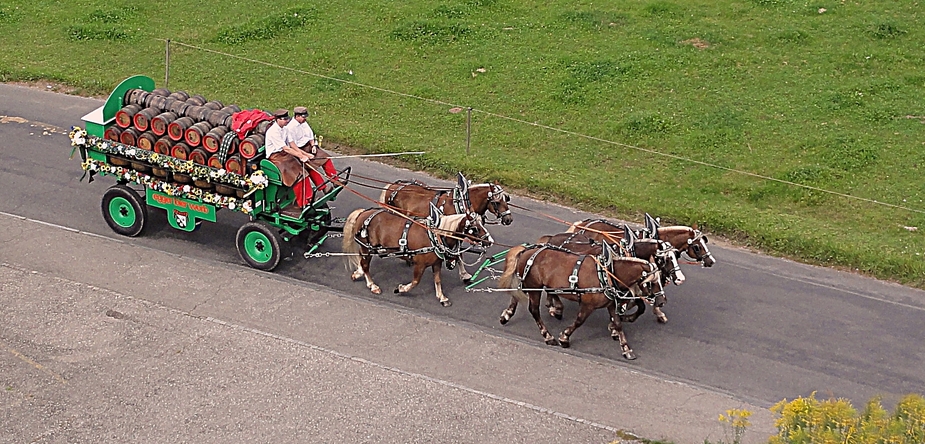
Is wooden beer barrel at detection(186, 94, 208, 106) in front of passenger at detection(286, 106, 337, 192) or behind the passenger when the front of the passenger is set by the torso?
behind

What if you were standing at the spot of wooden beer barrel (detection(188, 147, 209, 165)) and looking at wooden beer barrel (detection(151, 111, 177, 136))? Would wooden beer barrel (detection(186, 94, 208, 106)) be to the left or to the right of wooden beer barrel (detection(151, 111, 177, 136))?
right

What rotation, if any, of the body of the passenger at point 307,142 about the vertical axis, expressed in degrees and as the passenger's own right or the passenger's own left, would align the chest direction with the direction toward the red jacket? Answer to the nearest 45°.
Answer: approximately 135° to the passenger's own right

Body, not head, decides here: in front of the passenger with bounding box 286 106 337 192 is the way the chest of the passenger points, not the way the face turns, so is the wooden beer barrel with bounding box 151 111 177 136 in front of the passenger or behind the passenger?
behind

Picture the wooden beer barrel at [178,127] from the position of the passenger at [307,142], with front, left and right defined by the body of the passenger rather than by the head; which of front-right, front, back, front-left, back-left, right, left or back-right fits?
back-right

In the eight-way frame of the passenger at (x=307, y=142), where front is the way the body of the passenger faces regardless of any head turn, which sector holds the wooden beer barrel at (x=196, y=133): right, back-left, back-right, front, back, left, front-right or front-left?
back-right

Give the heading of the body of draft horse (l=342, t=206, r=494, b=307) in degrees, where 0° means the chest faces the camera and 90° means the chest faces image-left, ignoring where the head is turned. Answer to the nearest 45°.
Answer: approximately 315°

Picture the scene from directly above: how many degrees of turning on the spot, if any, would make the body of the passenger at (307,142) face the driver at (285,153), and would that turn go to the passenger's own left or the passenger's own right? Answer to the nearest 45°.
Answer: approximately 90° to the passenger's own right

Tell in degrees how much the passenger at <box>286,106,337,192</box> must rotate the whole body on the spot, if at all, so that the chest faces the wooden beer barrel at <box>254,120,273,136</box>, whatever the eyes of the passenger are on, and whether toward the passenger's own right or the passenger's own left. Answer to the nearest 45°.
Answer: approximately 135° to the passenger's own right

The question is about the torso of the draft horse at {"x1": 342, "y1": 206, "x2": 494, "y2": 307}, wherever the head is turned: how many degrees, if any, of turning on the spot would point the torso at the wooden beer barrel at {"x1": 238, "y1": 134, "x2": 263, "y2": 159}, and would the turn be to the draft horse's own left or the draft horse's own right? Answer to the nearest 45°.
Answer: approximately 135° to the draft horse's own right
